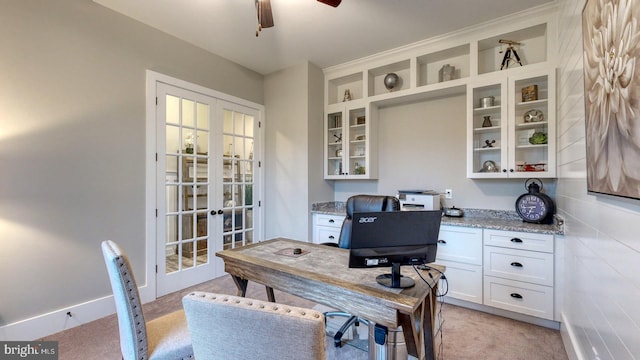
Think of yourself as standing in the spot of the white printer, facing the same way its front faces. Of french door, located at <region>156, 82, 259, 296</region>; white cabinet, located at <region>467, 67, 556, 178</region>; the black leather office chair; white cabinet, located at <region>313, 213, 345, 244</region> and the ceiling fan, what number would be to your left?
1

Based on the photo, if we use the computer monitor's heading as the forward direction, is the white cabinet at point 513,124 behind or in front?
in front

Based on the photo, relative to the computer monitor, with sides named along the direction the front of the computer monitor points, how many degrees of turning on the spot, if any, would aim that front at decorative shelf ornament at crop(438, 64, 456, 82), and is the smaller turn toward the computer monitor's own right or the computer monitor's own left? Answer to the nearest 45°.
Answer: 0° — it already faces it

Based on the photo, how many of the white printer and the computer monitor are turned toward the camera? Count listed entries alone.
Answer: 1

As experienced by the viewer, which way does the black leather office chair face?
facing the viewer and to the left of the viewer

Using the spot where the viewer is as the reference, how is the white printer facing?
facing the viewer

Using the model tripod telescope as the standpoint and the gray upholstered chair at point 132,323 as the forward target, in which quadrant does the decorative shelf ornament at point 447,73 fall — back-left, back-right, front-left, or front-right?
front-right

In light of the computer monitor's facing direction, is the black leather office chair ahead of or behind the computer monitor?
ahead

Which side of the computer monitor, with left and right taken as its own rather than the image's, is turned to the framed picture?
right

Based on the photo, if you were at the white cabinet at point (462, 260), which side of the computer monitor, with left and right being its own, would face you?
front

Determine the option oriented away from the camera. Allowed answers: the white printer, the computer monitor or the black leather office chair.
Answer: the computer monitor

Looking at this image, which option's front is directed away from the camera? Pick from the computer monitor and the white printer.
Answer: the computer monitor

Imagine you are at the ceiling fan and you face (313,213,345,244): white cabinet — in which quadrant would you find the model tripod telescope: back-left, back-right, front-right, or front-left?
front-right

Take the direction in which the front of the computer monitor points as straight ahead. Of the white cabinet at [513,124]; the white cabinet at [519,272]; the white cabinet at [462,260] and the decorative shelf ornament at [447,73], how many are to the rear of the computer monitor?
0

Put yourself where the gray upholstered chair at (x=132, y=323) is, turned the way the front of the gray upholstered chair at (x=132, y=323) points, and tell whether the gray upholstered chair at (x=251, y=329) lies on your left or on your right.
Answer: on your right

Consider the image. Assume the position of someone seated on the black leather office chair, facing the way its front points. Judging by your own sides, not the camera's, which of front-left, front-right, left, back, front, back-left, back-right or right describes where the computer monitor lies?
front-left

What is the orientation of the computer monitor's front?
away from the camera

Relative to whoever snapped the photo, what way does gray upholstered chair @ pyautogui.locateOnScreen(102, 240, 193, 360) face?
facing away from the viewer and to the right of the viewer
